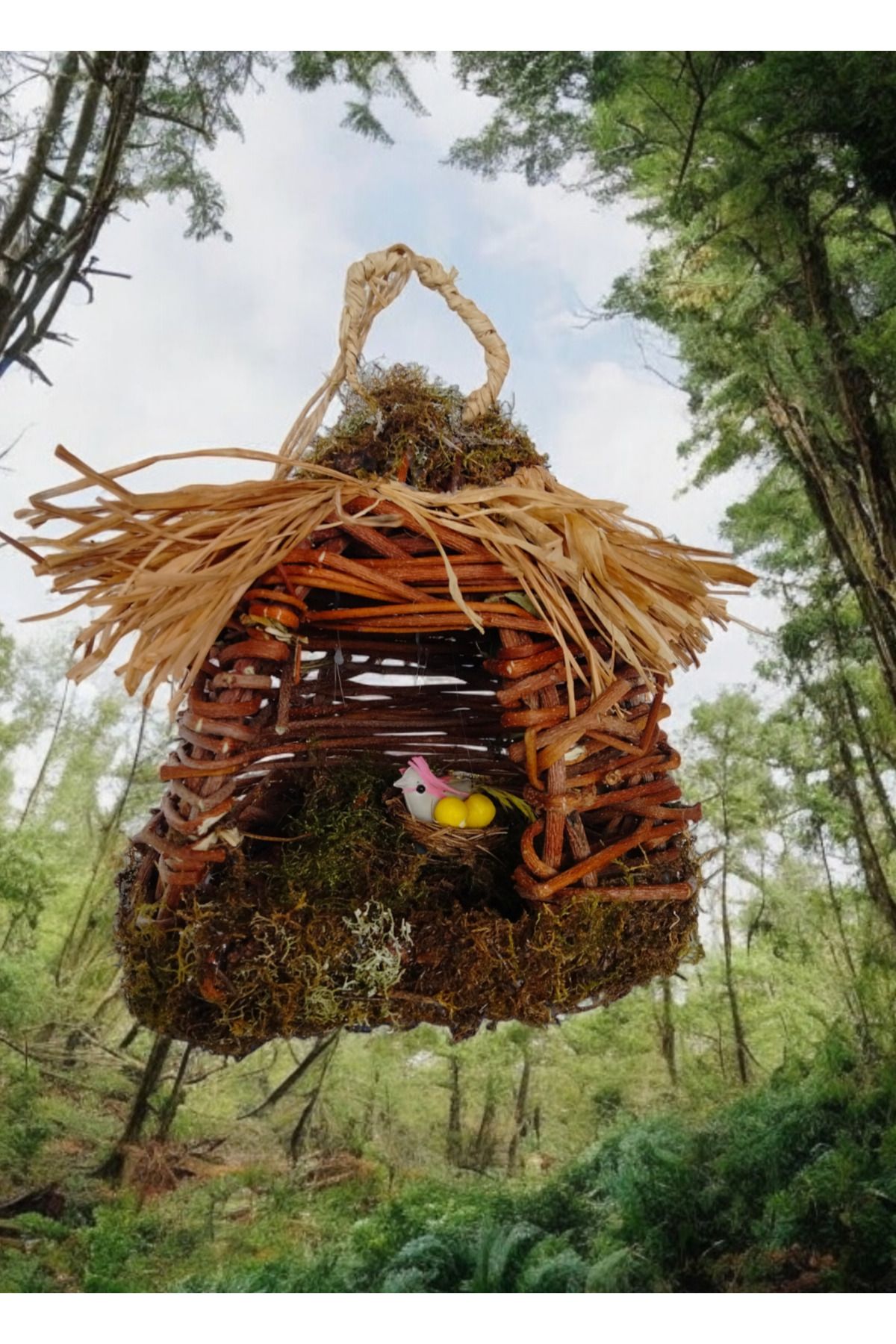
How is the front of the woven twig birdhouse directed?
toward the camera

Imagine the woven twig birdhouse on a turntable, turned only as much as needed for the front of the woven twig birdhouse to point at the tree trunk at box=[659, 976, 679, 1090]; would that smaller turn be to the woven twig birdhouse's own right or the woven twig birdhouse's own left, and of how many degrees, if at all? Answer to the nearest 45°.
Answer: approximately 135° to the woven twig birdhouse's own left

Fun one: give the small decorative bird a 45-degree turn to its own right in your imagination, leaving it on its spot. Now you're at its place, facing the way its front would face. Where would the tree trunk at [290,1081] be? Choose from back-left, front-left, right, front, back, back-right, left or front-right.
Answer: front-right

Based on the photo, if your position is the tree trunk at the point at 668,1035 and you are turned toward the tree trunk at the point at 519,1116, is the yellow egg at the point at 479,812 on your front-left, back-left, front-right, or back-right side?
front-left

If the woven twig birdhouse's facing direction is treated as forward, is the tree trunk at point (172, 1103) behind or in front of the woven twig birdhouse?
behind

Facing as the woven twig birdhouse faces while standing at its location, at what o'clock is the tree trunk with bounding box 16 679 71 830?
The tree trunk is roughly at 5 o'clock from the woven twig birdhouse.

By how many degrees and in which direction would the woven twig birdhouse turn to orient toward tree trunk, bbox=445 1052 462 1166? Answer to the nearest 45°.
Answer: approximately 180°

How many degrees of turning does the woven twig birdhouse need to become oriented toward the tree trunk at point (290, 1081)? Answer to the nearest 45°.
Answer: approximately 180°

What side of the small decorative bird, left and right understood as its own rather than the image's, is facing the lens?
left

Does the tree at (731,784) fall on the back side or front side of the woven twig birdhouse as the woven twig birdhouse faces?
on the back side
